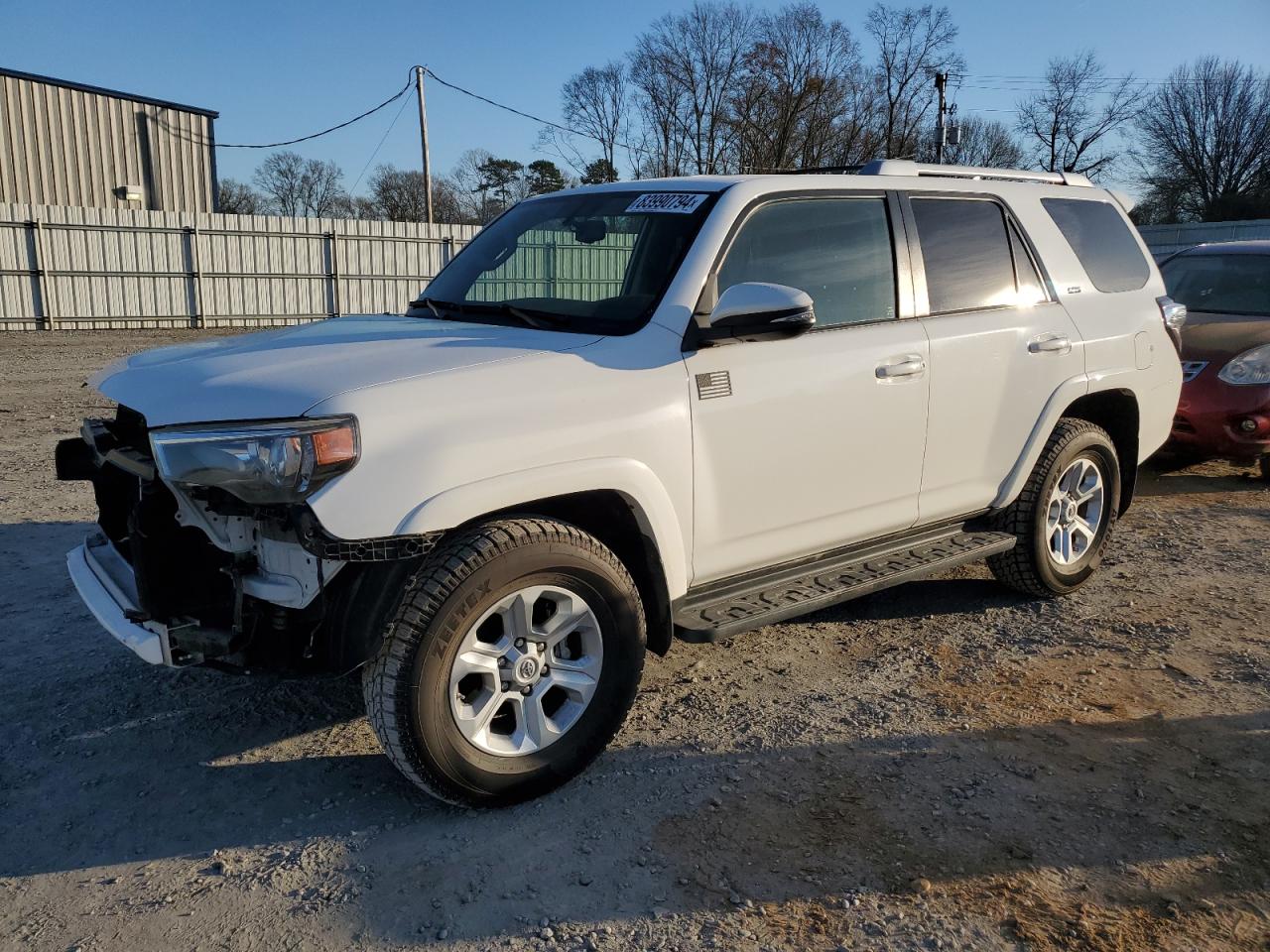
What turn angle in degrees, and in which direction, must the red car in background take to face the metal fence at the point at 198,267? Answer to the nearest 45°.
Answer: approximately 45° to its right

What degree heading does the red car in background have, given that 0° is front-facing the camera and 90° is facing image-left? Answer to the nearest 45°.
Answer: approximately 45°

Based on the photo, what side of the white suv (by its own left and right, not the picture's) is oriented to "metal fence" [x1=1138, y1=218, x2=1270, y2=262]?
back

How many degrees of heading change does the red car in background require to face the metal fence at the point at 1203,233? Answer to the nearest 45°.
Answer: approximately 135° to its right

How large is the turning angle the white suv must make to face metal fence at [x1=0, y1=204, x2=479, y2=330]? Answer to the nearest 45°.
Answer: approximately 90° to its right

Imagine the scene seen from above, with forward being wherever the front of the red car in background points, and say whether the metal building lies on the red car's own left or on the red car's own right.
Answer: on the red car's own right

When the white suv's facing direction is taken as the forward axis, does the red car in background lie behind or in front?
behind

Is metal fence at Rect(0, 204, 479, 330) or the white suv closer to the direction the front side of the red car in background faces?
the white suv

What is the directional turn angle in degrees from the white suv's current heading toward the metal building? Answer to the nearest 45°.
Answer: approximately 90° to its right

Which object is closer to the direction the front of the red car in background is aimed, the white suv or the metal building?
the white suv
